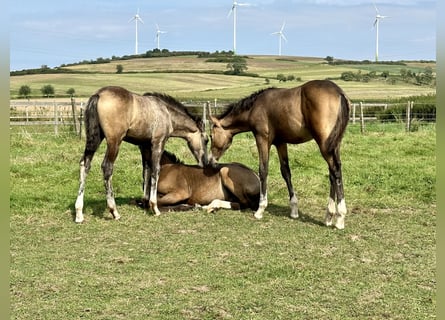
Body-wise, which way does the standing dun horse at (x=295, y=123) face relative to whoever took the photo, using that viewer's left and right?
facing away from the viewer and to the left of the viewer

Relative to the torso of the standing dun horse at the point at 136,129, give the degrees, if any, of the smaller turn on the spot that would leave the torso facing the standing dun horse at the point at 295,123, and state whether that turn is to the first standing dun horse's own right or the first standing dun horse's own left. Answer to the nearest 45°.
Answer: approximately 45° to the first standing dun horse's own right

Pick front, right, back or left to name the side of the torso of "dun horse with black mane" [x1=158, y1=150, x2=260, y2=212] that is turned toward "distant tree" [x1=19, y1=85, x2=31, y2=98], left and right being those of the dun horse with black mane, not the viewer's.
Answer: right

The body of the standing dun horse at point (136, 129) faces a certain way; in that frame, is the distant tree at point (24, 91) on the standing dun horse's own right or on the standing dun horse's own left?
on the standing dun horse's own left

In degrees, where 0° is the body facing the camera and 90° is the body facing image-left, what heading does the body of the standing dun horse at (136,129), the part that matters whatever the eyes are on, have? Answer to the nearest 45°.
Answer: approximately 225°

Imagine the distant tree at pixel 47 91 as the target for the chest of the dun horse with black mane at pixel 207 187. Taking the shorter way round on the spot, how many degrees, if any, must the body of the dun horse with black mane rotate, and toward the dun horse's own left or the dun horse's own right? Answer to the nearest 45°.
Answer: approximately 90° to the dun horse's own right

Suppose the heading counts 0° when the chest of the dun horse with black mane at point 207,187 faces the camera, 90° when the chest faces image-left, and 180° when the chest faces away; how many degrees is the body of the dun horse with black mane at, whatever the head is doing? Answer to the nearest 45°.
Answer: approximately 90°

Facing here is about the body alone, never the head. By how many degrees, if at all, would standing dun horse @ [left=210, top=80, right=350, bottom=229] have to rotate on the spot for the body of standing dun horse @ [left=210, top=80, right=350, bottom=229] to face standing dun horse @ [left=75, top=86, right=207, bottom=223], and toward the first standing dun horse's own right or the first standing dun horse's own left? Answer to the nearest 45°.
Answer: approximately 45° to the first standing dun horse's own left

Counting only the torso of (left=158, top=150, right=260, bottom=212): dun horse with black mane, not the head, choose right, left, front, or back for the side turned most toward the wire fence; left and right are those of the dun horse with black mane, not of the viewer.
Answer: right
